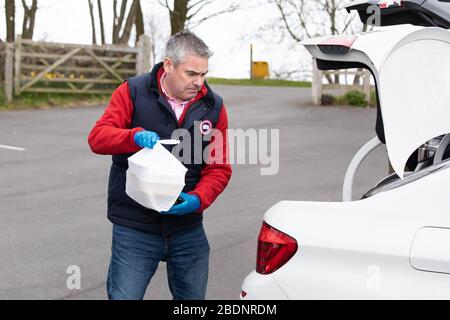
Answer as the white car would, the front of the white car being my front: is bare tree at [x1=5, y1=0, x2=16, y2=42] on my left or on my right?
on my left

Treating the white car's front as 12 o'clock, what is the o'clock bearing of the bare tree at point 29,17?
The bare tree is roughly at 8 o'clock from the white car.

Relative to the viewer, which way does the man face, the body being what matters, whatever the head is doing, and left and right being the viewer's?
facing the viewer and to the right of the viewer

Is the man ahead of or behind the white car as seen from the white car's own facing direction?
behind

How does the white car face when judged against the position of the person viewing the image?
facing to the right of the viewer

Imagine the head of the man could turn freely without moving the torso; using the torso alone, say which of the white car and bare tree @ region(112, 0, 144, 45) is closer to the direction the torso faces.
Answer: the white car

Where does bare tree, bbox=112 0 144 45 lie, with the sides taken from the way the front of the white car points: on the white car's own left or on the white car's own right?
on the white car's own left
